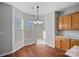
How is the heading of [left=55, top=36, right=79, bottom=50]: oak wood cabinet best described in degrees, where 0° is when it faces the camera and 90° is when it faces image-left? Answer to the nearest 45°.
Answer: approximately 45°
